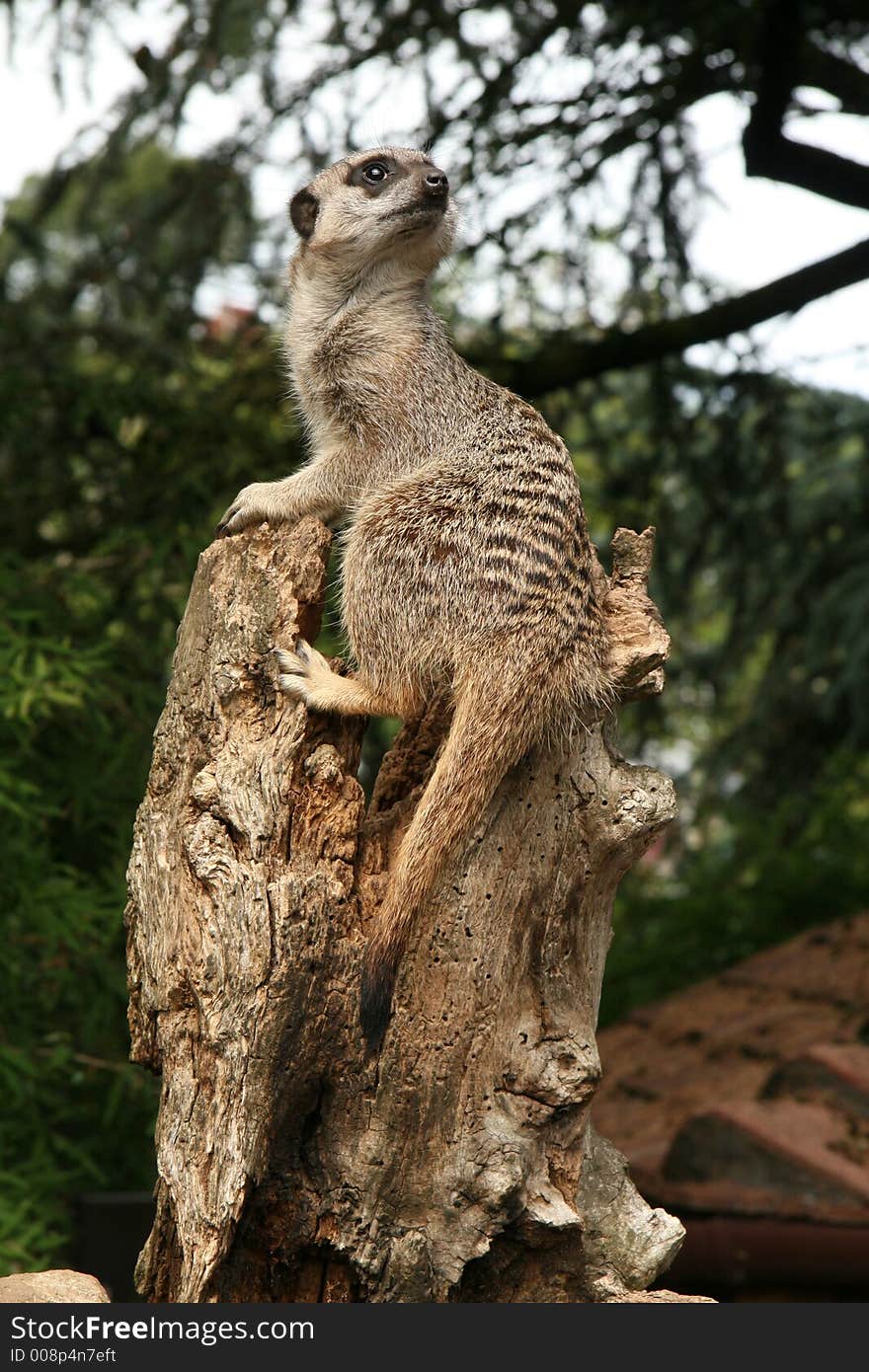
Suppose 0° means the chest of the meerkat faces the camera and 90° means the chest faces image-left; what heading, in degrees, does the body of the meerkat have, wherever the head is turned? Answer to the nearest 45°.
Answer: approximately 90°
